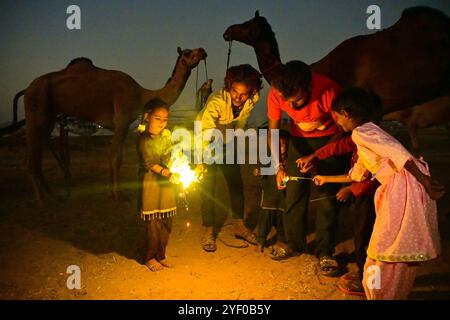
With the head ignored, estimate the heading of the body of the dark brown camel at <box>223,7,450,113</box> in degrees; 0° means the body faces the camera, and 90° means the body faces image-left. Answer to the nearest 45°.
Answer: approximately 90°

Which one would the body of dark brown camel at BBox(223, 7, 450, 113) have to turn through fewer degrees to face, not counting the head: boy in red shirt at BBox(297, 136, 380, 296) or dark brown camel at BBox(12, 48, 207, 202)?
the dark brown camel

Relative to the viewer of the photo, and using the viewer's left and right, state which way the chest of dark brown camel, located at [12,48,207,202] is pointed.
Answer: facing to the right of the viewer

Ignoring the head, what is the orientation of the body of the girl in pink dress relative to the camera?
to the viewer's left

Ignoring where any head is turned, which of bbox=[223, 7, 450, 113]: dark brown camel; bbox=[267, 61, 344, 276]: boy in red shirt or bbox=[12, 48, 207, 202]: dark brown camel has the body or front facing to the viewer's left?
bbox=[223, 7, 450, 113]: dark brown camel

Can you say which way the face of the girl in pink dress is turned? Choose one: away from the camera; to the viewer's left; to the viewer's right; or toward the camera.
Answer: to the viewer's left

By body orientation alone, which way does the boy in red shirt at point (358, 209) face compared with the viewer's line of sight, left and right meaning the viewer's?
facing to the left of the viewer

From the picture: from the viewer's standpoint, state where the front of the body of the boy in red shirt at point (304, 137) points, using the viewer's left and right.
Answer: facing the viewer

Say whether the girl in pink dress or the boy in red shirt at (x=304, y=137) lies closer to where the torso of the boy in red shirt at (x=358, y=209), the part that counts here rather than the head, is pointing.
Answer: the boy in red shirt

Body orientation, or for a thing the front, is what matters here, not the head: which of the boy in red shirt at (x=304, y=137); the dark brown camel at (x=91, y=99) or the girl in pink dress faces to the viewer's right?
the dark brown camel
